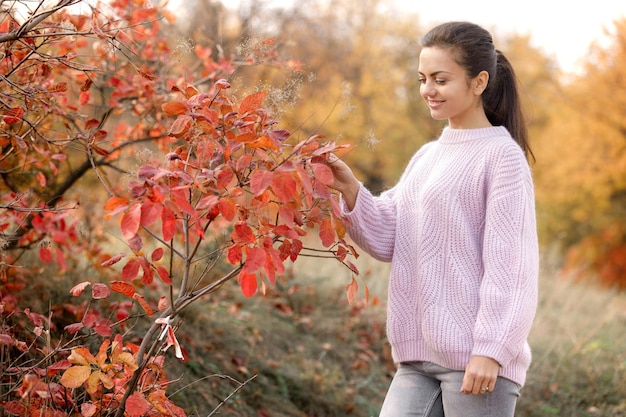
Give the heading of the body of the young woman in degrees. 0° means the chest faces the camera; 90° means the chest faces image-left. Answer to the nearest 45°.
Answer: approximately 45°
